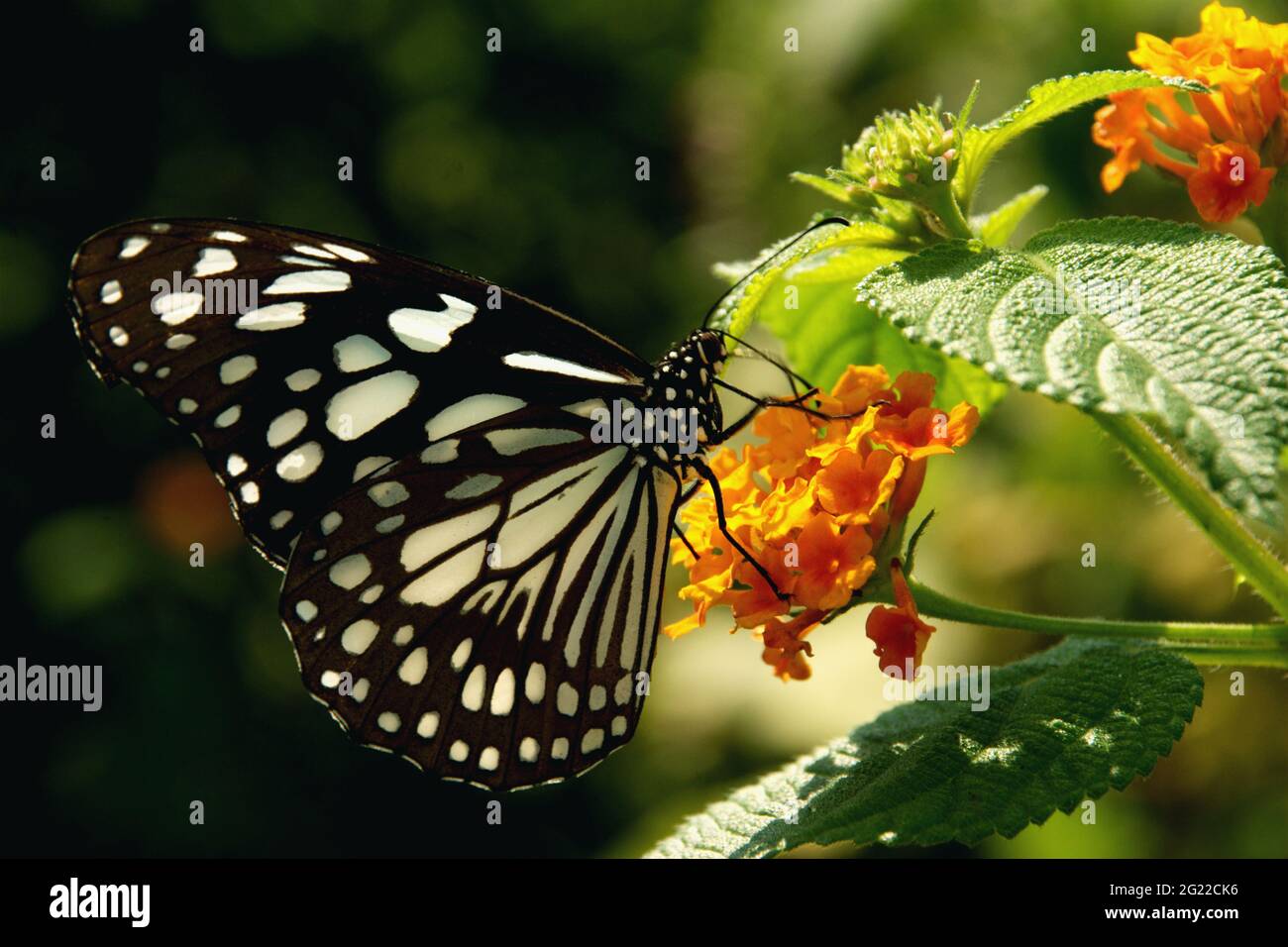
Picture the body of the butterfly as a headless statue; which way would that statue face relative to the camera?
to the viewer's right

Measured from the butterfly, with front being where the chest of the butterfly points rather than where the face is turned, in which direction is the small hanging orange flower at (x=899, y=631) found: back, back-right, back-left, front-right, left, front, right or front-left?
front-right

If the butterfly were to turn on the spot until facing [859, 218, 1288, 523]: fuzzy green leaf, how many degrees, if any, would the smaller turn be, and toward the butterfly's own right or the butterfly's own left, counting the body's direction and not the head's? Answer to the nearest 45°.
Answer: approximately 45° to the butterfly's own right
